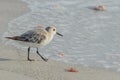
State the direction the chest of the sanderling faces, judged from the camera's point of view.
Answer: to the viewer's right
